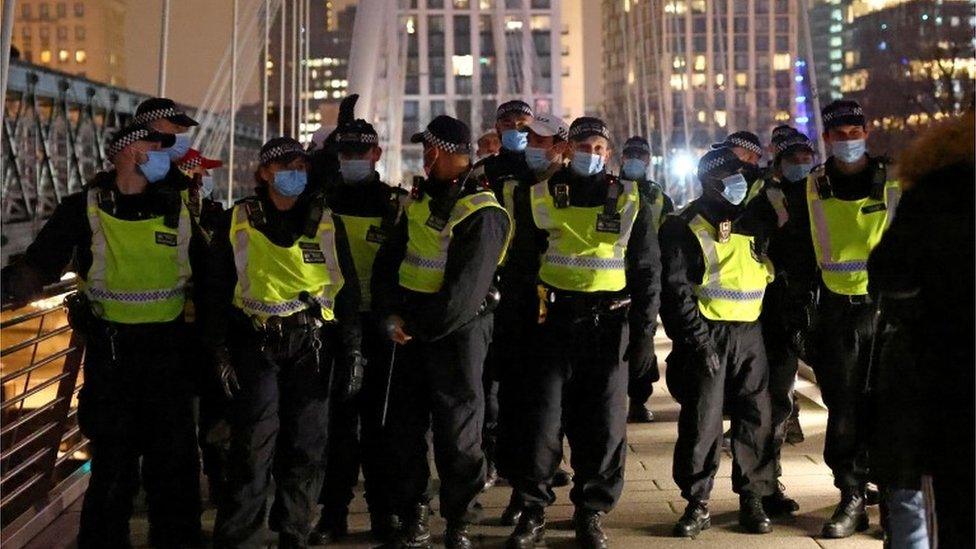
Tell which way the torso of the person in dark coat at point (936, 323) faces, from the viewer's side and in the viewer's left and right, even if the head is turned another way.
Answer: facing away from the viewer

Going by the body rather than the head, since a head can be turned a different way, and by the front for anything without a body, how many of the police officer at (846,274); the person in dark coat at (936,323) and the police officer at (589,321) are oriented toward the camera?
2

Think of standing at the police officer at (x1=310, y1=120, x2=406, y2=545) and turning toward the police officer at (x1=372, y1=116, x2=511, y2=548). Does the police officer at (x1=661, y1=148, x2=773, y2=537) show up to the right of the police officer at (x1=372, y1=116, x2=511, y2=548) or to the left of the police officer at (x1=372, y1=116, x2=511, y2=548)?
left

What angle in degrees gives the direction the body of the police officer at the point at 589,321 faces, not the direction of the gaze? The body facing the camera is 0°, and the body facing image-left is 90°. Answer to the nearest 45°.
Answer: approximately 0°
